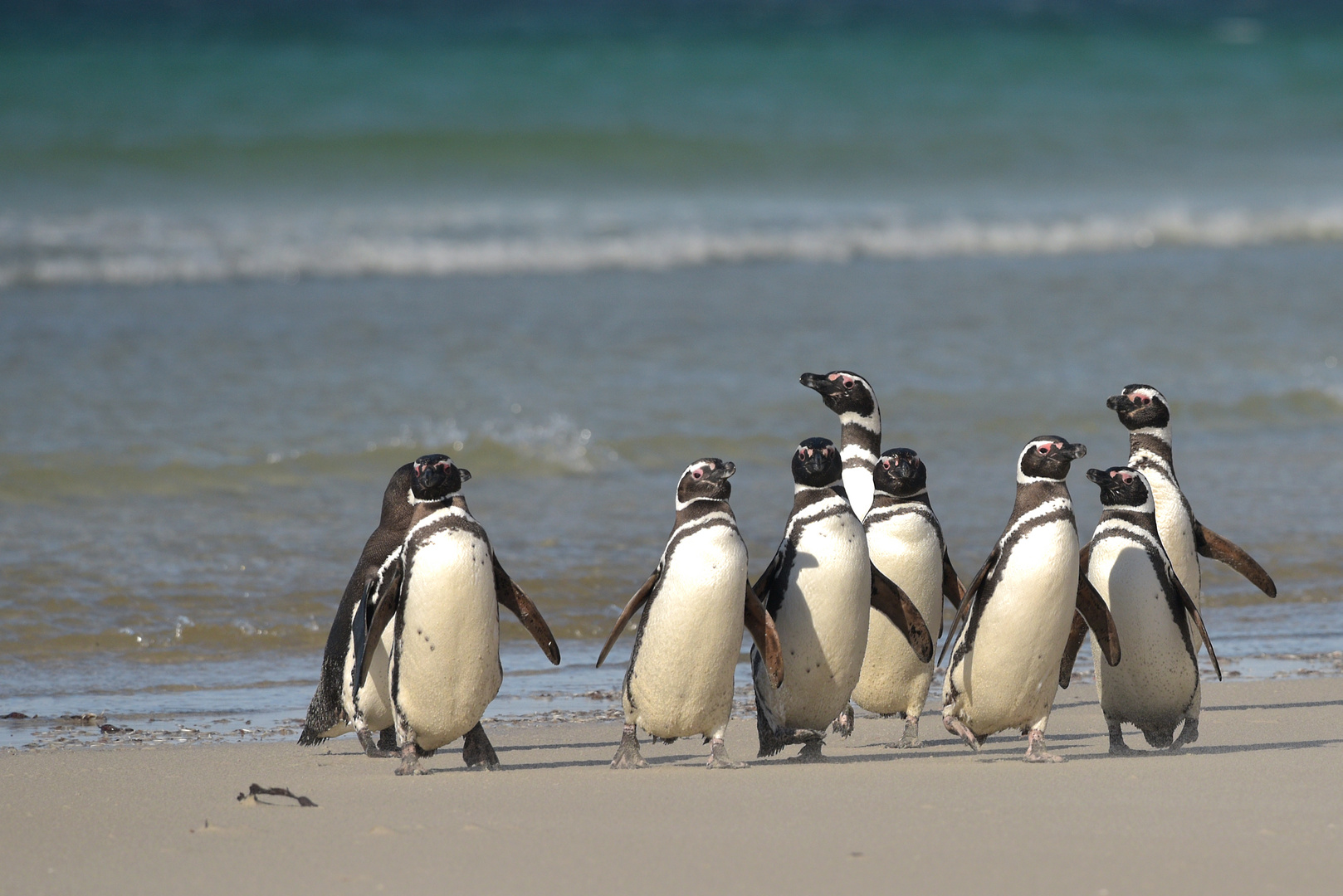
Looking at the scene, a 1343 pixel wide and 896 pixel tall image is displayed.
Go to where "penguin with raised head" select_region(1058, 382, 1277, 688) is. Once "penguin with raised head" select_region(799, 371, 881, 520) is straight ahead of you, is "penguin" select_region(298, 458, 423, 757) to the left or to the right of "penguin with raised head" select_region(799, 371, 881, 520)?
left

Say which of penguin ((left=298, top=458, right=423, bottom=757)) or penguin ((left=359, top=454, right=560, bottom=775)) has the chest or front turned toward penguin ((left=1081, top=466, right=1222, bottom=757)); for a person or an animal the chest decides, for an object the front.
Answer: penguin ((left=298, top=458, right=423, bottom=757))

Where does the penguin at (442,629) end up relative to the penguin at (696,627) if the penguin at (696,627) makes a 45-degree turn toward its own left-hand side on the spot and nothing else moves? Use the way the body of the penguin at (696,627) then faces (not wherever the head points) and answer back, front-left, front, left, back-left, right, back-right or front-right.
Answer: back

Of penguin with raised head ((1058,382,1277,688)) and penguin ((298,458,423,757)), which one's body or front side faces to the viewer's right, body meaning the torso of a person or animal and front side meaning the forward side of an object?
the penguin

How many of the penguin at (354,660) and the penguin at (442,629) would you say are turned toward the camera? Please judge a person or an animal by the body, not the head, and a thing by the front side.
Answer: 1

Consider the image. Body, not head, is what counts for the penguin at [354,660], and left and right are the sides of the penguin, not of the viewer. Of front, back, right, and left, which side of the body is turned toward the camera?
right

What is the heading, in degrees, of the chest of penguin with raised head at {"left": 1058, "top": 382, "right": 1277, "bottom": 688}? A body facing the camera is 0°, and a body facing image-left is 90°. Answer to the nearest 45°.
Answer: approximately 45°

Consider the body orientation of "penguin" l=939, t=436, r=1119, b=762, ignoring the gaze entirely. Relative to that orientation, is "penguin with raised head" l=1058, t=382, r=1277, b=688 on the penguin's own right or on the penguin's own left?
on the penguin's own left

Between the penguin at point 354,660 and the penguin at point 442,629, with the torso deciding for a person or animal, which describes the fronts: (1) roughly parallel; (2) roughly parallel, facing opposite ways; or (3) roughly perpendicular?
roughly perpendicular

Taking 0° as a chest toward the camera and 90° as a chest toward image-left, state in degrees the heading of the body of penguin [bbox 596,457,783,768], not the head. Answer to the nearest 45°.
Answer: approximately 315°
